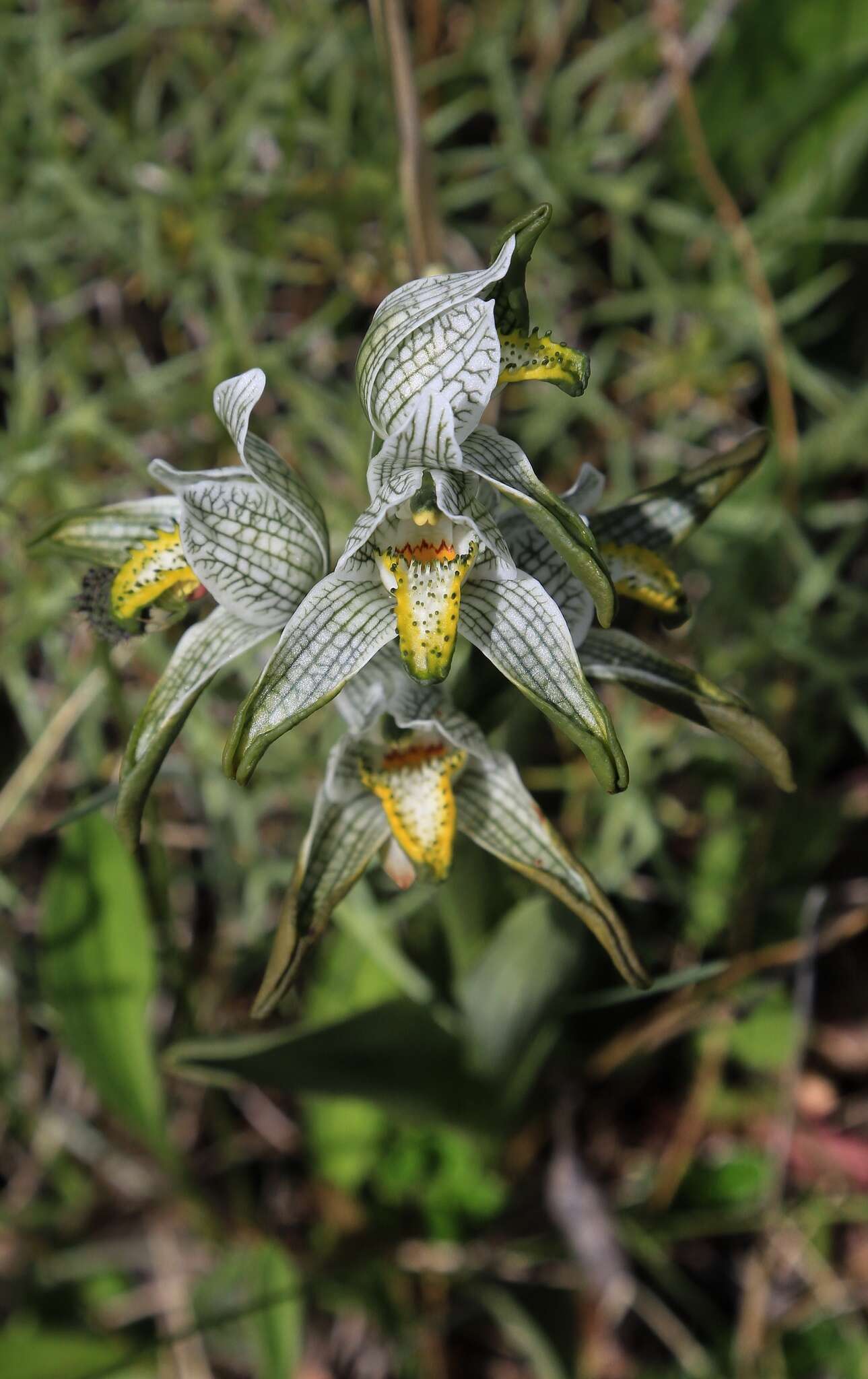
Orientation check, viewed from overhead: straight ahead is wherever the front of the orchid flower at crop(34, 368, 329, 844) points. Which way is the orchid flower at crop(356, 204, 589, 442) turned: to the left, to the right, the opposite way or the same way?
the opposite way

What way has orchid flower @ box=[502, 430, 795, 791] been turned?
to the viewer's right

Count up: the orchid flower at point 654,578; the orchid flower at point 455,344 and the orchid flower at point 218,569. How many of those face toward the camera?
0

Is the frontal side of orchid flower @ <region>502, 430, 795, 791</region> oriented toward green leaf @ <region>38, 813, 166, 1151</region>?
no

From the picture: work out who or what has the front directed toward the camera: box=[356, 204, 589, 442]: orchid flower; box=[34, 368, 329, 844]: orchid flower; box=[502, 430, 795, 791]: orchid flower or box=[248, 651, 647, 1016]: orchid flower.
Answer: box=[248, 651, 647, 1016]: orchid flower

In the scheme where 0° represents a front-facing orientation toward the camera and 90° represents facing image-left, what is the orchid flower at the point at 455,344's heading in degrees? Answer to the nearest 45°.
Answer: approximately 270°

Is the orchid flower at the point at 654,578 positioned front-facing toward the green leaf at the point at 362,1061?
no

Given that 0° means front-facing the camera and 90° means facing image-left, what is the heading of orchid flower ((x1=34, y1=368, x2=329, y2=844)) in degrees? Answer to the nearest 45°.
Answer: approximately 90°

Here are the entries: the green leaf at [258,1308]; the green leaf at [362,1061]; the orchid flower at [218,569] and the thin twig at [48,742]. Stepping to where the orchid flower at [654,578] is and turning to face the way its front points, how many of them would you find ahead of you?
0

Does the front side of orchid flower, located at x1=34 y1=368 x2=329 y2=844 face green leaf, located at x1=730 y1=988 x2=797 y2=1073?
no

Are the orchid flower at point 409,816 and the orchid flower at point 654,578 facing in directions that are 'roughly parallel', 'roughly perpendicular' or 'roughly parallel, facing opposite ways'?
roughly perpendicular

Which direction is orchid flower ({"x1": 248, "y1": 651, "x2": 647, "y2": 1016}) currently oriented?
toward the camera
